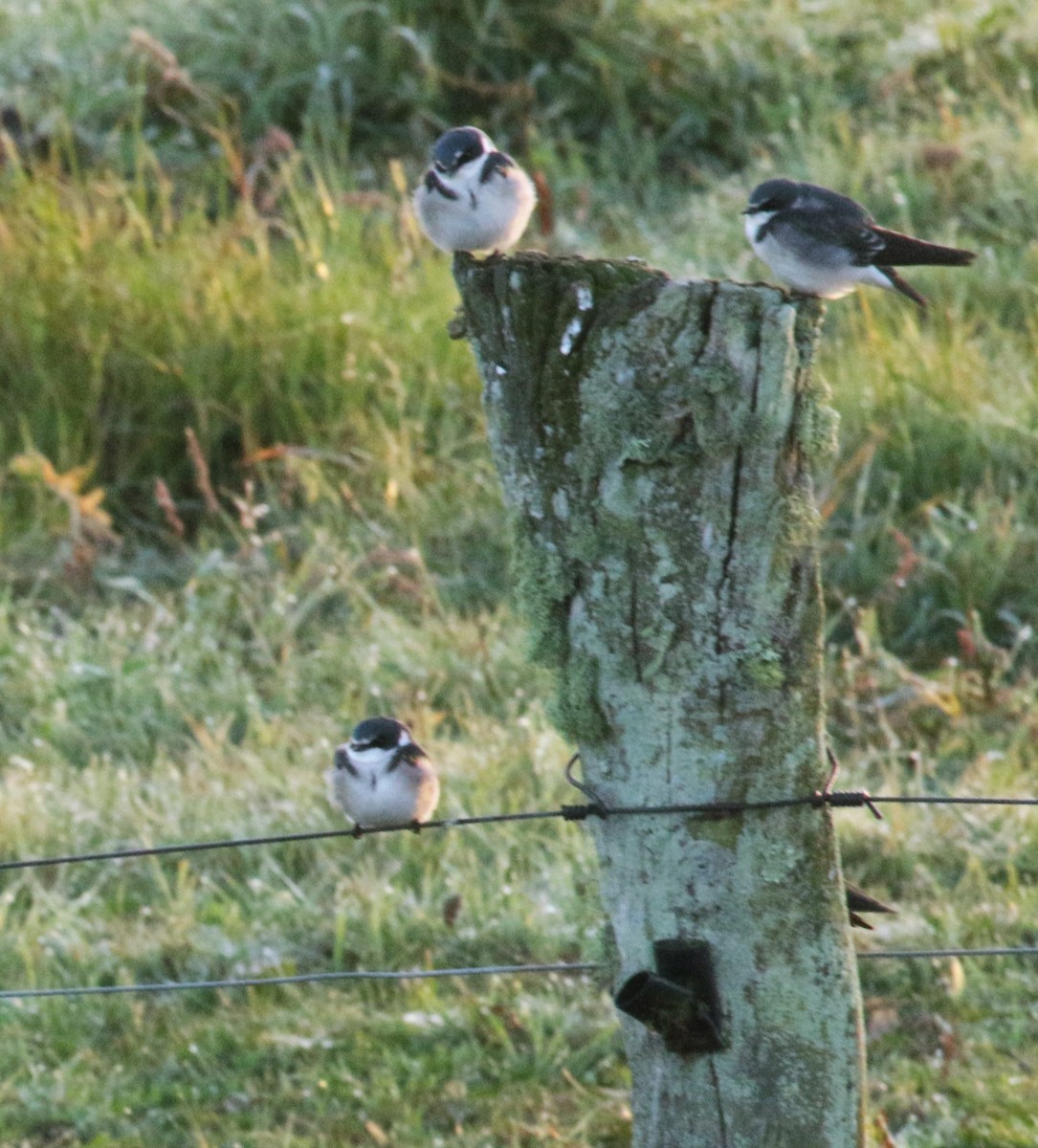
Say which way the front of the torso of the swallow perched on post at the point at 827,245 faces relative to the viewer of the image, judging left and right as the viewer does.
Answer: facing to the left of the viewer

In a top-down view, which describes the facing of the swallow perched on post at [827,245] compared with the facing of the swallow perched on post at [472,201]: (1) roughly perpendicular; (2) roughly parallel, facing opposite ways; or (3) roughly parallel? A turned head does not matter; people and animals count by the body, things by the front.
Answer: roughly perpendicular

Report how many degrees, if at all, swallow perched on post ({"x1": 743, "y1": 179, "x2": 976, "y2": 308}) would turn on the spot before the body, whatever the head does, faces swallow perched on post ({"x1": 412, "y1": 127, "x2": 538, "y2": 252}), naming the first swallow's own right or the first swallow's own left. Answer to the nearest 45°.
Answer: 0° — it already faces it

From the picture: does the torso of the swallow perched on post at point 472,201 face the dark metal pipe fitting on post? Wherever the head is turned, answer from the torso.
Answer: no

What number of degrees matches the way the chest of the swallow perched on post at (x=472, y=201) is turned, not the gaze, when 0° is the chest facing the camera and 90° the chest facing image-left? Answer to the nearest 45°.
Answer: approximately 0°

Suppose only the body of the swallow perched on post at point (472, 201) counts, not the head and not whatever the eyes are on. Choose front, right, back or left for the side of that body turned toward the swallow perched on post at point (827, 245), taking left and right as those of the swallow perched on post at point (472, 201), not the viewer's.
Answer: left

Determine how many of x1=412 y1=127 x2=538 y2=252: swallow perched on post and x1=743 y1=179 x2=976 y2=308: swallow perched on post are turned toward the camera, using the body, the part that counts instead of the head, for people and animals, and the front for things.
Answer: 1
